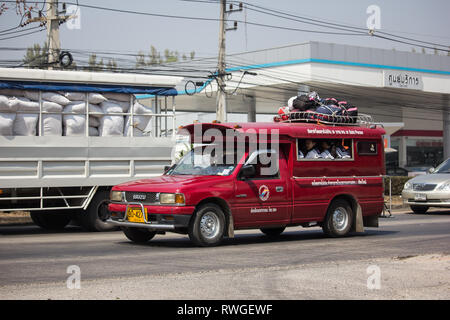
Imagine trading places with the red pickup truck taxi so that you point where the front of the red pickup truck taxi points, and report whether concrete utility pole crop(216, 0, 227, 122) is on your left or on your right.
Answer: on your right

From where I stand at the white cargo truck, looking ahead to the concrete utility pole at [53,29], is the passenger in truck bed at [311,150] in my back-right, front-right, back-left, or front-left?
back-right

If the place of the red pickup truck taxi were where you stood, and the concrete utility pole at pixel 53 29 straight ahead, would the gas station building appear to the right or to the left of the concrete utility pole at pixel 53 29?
right

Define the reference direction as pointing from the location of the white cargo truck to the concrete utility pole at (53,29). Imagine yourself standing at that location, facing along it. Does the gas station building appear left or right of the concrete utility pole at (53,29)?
right

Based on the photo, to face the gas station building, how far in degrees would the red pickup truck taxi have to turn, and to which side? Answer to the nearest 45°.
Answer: approximately 135° to its right

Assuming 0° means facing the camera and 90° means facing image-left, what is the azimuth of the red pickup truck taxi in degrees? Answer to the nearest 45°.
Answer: approximately 45°

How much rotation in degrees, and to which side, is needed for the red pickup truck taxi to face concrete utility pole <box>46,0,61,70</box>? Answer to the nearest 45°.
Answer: approximately 90° to its right

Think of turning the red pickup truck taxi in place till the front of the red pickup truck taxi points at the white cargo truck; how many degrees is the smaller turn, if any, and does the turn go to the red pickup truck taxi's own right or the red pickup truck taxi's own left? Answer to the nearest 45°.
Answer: approximately 90° to the red pickup truck taxi's own right
